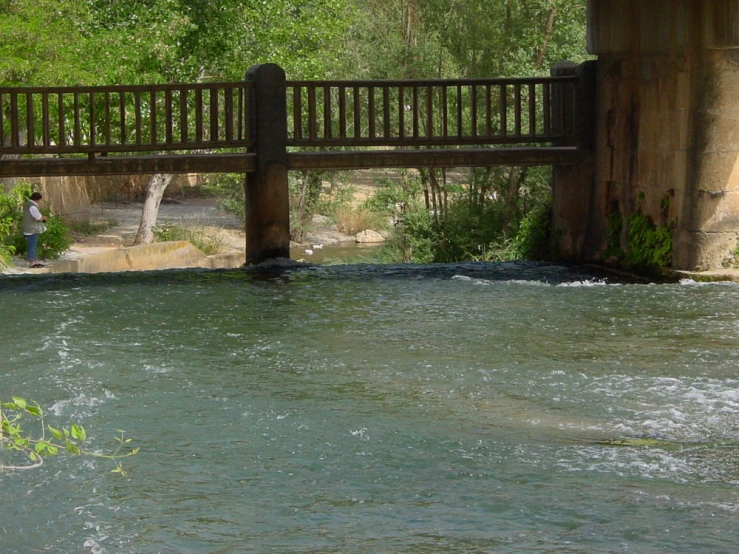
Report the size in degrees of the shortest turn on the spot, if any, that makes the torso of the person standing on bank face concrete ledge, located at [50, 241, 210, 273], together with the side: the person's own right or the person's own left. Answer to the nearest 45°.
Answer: approximately 45° to the person's own left

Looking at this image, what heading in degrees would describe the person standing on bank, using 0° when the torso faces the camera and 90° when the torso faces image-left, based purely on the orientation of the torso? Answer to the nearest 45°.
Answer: approximately 270°

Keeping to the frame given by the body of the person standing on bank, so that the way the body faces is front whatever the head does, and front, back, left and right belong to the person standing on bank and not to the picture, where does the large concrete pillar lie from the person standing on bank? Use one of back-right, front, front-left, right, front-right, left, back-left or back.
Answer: front-right
